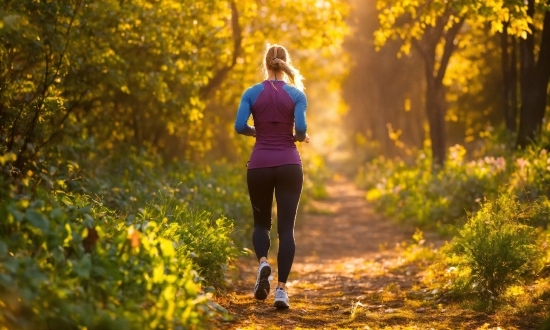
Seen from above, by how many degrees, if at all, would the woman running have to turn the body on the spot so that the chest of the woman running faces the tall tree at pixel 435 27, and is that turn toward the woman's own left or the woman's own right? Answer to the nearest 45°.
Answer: approximately 45° to the woman's own right

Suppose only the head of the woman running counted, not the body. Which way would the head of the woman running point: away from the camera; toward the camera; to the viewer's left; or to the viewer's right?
away from the camera

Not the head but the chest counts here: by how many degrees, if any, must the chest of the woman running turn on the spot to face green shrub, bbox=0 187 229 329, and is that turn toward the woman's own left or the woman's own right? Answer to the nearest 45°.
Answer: approximately 135° to the woman's own left

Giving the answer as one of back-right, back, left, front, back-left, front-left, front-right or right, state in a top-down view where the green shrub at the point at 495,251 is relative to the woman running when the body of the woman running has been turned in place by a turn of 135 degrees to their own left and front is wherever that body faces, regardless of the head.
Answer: back-left

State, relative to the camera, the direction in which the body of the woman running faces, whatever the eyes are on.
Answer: away from the camera

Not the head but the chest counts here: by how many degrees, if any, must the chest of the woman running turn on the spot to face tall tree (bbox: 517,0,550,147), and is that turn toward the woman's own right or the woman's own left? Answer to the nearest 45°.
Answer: approximately 45° to the woman's own right
